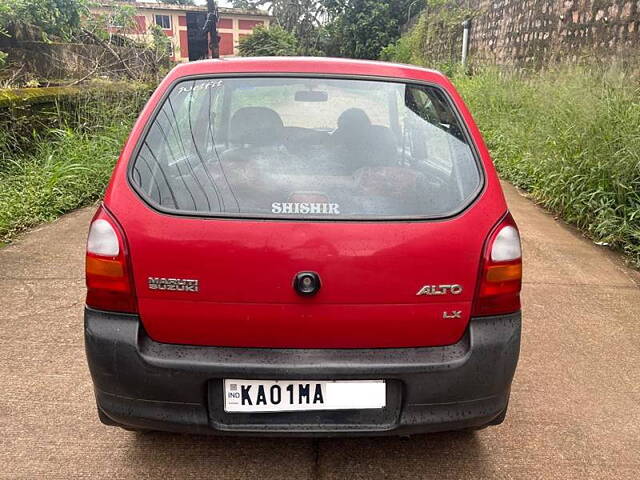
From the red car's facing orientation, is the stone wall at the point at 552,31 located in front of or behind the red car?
in front

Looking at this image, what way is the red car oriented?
away from the camera

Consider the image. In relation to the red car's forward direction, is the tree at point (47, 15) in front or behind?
in front

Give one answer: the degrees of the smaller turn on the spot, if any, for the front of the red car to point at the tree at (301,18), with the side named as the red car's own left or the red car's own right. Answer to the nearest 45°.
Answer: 0° — it already faces it
